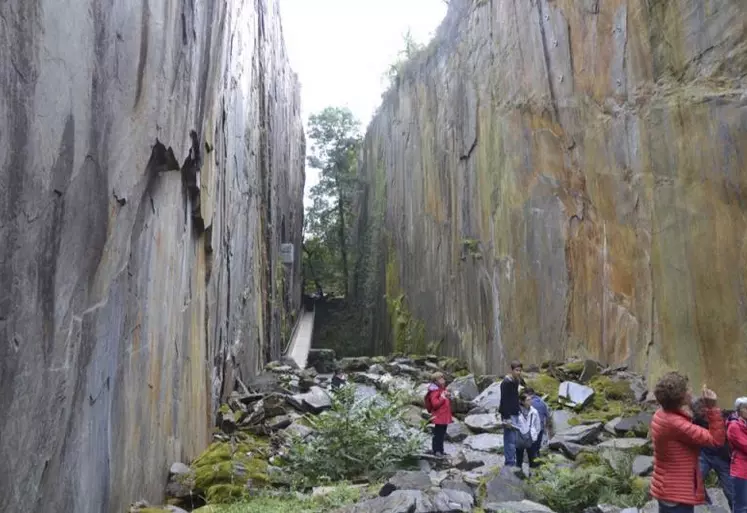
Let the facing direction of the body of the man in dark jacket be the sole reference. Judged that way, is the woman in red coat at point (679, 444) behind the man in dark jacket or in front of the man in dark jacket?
in front

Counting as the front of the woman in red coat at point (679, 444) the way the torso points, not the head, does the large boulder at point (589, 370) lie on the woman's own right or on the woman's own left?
on the woman's own left

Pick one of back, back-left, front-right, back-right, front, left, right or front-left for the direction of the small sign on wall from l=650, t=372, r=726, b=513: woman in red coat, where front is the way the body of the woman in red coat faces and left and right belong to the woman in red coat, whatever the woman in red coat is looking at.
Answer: left

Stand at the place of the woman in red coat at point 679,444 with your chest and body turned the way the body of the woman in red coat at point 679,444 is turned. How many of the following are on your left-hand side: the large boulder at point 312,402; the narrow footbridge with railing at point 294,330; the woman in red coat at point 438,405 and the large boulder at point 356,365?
4

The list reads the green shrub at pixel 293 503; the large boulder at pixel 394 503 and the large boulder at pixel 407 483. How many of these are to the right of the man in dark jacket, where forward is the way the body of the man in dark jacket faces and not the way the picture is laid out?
3

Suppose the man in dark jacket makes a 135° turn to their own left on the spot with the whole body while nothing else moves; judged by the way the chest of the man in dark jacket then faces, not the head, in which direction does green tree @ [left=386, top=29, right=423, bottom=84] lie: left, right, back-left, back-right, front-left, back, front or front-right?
front

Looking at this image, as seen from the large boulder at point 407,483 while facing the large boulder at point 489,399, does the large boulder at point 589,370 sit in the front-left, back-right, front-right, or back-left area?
front-right

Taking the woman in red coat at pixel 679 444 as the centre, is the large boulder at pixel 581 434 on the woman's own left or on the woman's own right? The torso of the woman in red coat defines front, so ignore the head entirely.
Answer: on the woman's own left

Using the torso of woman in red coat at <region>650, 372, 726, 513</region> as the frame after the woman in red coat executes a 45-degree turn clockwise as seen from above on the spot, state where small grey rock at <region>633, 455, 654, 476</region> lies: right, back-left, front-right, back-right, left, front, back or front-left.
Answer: left

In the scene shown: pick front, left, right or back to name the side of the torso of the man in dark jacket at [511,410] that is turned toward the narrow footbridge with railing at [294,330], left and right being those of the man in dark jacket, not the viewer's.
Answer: back

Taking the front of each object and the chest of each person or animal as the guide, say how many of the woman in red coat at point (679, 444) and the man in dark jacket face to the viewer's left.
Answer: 0

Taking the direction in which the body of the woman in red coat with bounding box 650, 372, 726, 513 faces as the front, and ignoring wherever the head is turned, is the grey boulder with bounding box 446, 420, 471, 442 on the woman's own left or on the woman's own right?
on the woman's own left

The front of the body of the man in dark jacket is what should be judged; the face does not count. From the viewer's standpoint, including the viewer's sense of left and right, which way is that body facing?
facing the viewer and to the right of the viewer

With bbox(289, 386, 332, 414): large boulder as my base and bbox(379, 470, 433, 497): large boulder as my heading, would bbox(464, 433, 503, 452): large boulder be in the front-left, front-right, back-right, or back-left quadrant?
front-left

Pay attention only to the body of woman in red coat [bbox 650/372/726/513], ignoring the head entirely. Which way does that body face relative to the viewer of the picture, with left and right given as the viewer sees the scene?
facing away from the viewer and to the right of the viewer
